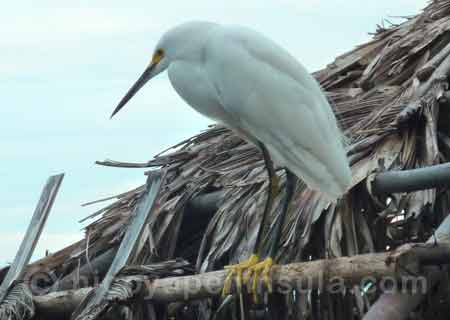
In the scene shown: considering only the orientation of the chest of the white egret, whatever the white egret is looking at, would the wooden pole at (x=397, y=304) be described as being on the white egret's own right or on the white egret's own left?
on the white egret's own left

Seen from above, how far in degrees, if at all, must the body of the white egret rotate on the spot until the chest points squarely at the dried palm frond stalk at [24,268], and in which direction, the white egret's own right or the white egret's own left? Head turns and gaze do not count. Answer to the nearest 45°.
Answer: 0° — it already faces it

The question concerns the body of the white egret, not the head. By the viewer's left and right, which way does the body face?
facing to the left of the viewer

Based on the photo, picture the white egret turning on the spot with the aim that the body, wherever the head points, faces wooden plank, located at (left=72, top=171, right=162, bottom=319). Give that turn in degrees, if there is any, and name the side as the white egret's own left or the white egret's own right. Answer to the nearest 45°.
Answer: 0° — it already faces it
